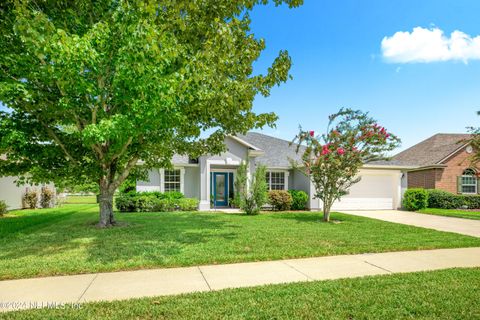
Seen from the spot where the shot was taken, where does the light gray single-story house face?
facing the viewer

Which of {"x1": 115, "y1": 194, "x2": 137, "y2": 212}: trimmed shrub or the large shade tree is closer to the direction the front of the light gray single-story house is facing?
the large shade tree

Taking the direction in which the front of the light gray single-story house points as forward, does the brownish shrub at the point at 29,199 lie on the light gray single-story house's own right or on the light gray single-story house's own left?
on the light gray single-story house's own right

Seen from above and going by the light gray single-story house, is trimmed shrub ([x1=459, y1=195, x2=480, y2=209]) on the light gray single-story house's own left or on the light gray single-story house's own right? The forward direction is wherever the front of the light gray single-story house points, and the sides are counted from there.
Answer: on the light gray single-story house's own left

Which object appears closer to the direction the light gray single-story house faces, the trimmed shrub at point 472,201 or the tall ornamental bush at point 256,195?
the tall ornamental bush

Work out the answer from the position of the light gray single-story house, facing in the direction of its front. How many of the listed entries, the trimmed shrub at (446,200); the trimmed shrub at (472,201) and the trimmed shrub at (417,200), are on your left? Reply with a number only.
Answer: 3

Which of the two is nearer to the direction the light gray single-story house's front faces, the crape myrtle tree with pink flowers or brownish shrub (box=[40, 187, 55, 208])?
the crape myrtle tree with pink flowers

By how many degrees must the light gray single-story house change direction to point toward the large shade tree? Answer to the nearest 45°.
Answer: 0° — it already faces it

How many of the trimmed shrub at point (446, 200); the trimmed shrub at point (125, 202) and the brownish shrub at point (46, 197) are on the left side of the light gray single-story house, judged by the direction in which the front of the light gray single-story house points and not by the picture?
1

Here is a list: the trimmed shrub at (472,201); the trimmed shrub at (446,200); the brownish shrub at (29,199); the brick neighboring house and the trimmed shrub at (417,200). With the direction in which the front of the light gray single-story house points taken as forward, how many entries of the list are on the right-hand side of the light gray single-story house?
1

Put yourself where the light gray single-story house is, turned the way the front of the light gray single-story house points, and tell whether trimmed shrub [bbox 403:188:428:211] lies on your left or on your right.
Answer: on your left

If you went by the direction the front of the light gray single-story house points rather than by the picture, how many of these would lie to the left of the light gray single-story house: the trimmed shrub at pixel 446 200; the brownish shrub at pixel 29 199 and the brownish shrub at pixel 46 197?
1

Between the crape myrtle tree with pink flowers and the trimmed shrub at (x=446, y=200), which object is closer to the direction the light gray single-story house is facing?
the crape myrtle tree with pink flowers
